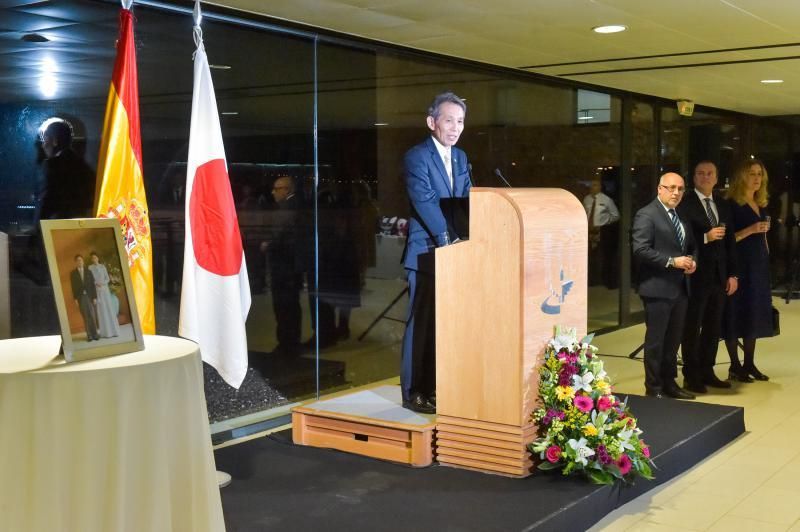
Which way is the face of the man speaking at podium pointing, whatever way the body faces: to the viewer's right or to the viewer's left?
to the viewer's right

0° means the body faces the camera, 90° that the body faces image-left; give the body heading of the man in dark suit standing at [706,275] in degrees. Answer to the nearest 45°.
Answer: approximately 315°

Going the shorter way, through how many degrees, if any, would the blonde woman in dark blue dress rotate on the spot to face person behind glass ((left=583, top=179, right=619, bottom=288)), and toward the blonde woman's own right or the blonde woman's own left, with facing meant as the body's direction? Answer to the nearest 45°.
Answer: approximately 180°

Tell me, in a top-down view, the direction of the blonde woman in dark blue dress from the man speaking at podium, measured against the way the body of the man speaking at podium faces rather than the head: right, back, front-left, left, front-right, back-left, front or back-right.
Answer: left
